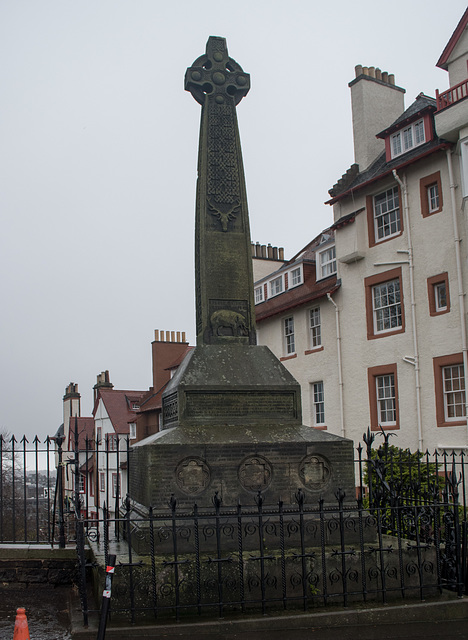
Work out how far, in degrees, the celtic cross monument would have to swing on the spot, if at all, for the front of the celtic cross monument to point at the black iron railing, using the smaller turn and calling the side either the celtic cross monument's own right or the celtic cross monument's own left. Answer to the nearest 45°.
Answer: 0° — it already faces it

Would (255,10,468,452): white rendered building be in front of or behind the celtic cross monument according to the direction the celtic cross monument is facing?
behind

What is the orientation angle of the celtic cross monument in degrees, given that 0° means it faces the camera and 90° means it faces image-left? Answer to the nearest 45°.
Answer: approximately 0°

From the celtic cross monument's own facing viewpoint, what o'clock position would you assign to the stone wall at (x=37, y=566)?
The stone wall is roughly at 3 o'clock from the celtic cross monument.
